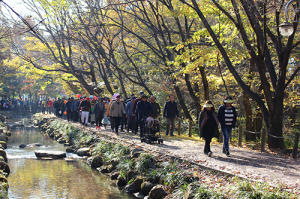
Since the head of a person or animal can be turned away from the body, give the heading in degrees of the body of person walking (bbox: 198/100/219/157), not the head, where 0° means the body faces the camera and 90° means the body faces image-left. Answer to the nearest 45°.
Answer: approximately 0°

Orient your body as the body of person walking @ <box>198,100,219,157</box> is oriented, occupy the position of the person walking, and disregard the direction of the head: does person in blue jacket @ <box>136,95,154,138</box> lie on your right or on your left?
on your right

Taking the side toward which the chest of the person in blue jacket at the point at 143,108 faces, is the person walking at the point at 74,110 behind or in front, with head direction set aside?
behind

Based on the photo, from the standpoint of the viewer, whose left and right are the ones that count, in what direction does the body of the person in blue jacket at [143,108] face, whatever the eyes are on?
facing the viewer

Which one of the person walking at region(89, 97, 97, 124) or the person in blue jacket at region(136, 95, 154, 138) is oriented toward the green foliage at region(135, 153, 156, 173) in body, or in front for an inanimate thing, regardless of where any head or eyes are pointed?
the person in blue jacket

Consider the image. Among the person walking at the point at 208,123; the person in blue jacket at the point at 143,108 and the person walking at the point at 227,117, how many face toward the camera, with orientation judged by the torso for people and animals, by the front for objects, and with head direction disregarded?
3

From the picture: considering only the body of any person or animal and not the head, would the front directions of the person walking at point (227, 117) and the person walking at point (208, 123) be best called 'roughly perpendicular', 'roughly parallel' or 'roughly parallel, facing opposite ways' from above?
roughly parallel
